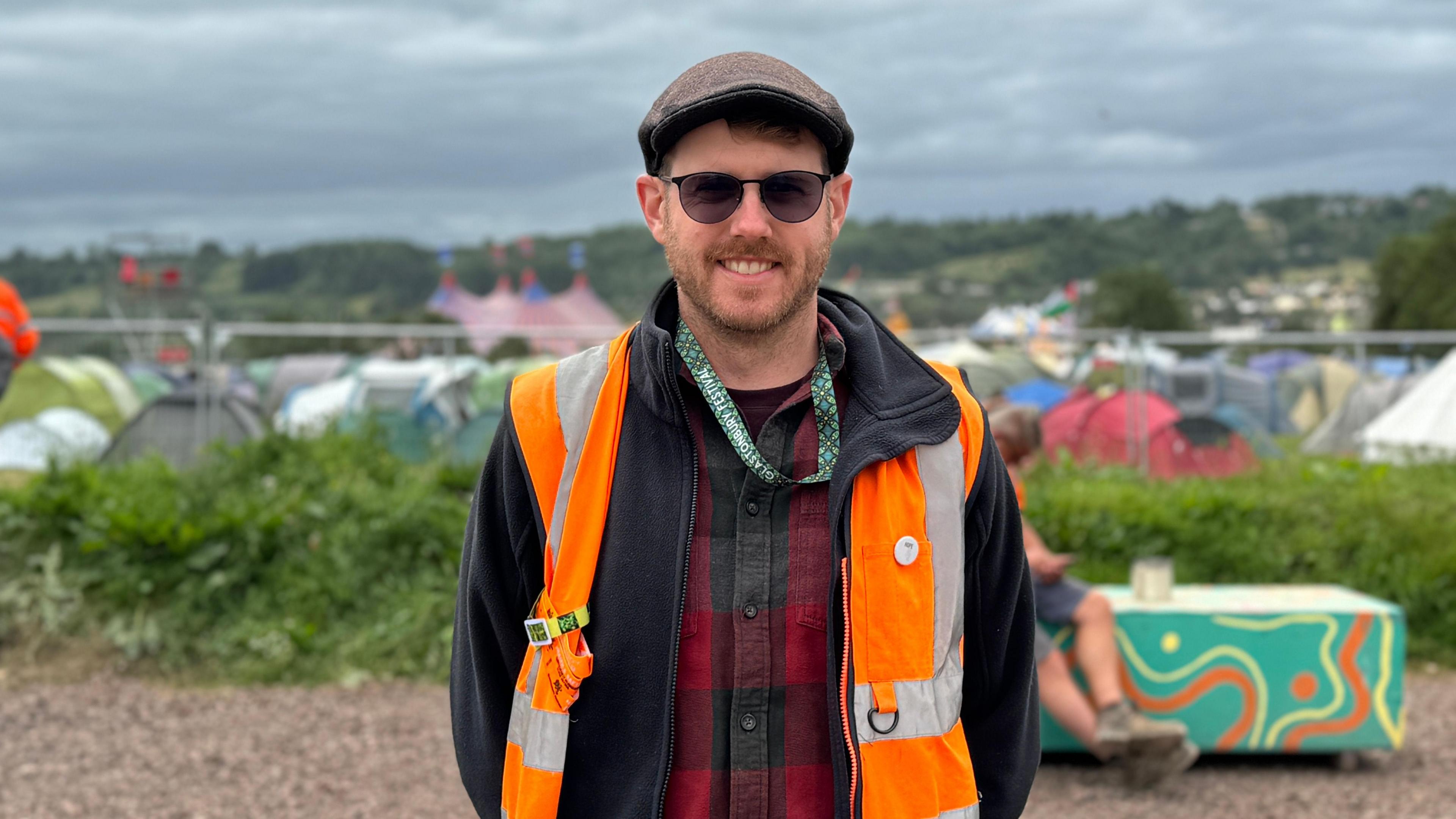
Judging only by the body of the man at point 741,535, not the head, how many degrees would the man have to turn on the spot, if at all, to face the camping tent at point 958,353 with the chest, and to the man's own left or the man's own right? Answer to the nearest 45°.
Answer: approximately 180°

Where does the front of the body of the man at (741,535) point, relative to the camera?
toward the camera

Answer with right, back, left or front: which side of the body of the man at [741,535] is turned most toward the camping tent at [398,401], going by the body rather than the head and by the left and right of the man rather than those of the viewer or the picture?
back

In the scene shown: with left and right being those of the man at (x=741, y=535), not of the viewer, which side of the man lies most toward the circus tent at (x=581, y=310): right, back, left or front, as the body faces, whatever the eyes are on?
back

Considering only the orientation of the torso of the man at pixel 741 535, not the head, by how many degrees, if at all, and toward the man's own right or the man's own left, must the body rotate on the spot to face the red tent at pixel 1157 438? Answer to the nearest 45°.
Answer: approximately 180°

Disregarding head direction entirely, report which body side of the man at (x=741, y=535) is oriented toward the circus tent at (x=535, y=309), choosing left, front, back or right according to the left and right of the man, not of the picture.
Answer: back

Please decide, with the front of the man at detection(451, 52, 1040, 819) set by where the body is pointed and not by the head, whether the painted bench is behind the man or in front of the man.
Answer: behind

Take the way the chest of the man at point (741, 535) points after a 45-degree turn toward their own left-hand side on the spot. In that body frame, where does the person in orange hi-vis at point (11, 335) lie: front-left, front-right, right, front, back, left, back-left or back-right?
back

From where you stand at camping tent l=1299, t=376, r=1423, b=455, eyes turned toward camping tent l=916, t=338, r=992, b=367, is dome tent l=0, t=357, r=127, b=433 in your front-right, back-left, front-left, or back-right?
front-left

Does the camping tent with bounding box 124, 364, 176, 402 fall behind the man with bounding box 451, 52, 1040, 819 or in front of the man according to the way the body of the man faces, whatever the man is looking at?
behind
